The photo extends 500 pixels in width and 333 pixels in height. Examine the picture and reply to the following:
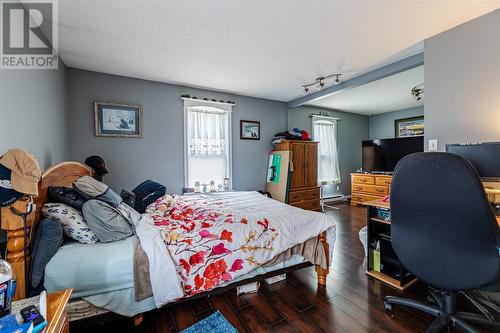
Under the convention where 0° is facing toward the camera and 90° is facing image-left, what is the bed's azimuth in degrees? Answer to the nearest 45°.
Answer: approximately 270°

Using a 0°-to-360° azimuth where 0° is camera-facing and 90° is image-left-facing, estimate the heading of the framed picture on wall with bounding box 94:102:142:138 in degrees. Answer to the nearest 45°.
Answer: approximately 0°

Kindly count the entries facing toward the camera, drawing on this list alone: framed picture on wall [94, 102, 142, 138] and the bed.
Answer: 1

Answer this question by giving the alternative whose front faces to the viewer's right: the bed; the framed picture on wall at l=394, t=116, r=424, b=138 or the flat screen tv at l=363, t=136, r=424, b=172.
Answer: the bed

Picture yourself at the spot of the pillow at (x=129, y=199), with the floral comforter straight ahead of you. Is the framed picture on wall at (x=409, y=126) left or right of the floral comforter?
left

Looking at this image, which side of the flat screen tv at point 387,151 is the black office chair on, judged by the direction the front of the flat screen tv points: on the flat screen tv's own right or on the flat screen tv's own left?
on the flat screen tv's own left

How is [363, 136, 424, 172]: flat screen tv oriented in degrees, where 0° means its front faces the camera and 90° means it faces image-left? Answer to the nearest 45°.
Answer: approximately 45°

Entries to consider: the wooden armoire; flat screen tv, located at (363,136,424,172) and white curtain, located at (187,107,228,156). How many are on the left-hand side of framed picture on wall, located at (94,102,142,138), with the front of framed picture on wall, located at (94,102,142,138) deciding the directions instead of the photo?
3
